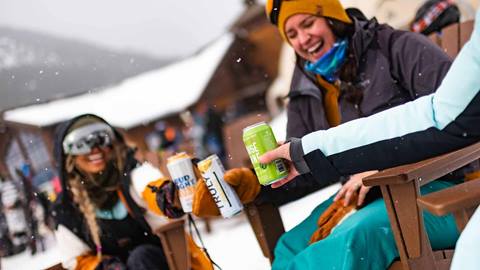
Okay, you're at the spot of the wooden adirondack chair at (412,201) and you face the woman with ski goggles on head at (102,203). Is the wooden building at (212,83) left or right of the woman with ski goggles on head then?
right

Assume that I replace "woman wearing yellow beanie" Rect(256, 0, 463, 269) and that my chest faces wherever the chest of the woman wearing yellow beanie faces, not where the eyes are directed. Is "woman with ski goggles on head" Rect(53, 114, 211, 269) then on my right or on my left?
on my right

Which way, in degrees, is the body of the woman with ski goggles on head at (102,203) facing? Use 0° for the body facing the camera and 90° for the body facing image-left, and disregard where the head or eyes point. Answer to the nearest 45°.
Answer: approximately 315°

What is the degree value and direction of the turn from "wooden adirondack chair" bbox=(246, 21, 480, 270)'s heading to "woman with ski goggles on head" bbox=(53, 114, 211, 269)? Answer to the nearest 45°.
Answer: approximately 45° to its right

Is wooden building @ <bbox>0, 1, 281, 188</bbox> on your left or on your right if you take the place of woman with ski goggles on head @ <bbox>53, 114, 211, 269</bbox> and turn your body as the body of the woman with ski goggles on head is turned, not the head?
on your left
